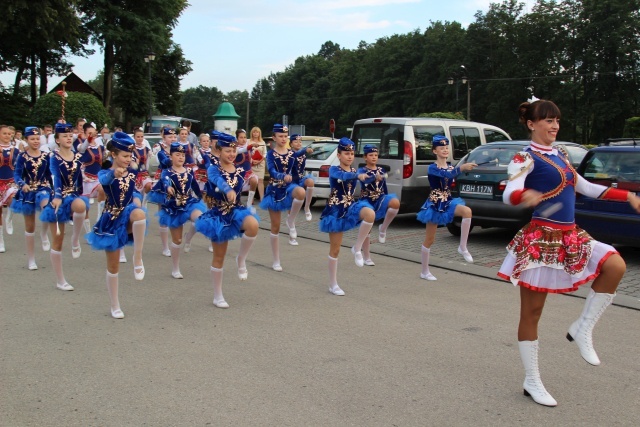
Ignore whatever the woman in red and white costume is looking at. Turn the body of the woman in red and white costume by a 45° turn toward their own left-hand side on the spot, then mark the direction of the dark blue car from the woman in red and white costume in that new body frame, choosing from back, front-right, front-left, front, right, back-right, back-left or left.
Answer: left

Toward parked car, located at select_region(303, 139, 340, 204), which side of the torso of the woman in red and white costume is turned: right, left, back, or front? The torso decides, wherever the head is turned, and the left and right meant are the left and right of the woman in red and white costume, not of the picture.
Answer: back

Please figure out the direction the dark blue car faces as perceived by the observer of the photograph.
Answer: facing away from the viewer and to the right of the viewer

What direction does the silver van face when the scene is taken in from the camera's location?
facing away from the viewer and to the right of the viewer

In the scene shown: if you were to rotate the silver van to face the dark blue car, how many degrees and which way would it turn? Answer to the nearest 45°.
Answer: approximately 90° to its right

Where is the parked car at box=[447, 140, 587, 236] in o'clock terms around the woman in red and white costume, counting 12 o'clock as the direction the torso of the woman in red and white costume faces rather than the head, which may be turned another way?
The parked car is roughly at 7 o'clock from the woman in red and white costume.

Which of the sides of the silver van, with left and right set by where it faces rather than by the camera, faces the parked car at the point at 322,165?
left

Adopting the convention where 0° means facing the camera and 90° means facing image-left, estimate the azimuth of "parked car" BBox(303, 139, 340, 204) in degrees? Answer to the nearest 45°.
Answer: approximately 225°
